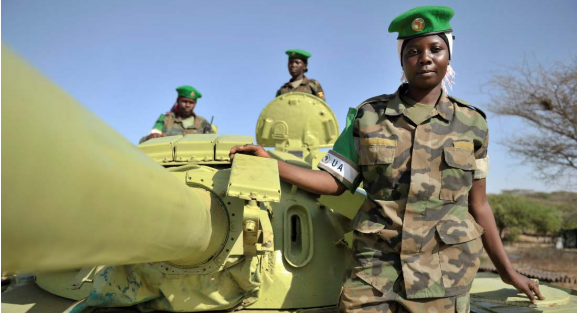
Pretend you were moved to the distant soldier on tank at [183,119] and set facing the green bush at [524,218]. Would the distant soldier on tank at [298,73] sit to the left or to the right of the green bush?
right

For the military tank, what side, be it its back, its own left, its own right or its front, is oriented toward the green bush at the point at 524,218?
back

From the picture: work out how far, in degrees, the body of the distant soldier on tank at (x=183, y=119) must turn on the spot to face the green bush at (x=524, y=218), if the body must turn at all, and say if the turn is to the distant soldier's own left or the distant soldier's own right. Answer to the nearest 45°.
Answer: approximately 135° to the distant soldier's own left

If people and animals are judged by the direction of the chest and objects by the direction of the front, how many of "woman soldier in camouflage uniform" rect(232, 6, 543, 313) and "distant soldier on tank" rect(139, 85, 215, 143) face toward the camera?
2

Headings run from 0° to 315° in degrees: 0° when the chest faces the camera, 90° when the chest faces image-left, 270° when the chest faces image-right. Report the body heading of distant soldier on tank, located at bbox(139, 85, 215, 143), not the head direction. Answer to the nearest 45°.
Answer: approximately 0°

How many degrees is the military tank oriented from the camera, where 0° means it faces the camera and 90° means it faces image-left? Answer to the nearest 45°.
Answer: approximately 45°

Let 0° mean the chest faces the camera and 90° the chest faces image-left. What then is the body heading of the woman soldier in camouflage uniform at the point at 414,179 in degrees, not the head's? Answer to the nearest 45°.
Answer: approximately 0°

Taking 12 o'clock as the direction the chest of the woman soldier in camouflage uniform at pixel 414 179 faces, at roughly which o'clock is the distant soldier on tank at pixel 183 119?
The distant soldier on tank is roughly at 5 o'clock from the woman soldier in camouflage uniform.
